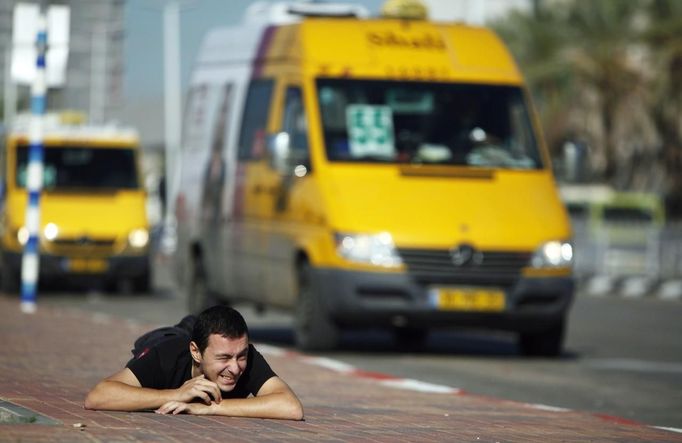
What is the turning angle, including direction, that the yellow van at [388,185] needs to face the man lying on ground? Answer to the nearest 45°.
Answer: approximately 45° to its right

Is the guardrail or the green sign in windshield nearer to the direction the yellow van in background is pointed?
the green sign in windshield

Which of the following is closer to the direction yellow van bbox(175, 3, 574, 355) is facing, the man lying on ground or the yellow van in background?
the man lying on ground

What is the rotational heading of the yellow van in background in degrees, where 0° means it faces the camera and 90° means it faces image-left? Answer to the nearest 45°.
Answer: approximately 0°

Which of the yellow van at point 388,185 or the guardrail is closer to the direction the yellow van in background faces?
the yellow van

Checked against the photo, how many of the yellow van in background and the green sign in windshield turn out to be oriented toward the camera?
2

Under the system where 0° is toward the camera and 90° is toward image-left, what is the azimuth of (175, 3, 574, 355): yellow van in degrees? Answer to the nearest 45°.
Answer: approximately 315°

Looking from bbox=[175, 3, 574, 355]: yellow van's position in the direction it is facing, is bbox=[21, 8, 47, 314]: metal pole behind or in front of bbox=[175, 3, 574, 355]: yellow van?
behind

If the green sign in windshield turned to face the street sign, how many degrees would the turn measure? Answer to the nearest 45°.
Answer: approximately 135° to its right
